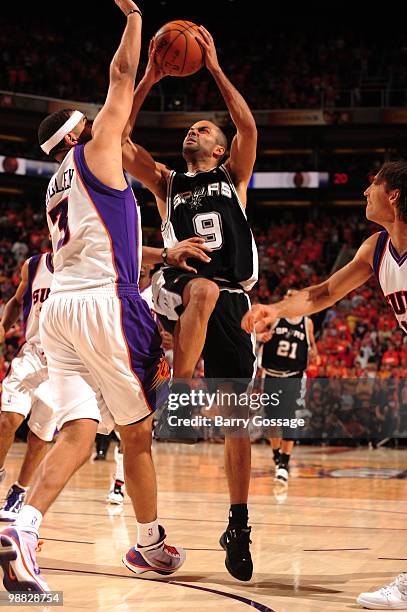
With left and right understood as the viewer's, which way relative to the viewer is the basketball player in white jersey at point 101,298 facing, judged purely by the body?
facing away from the viewer and to the right of the viewer

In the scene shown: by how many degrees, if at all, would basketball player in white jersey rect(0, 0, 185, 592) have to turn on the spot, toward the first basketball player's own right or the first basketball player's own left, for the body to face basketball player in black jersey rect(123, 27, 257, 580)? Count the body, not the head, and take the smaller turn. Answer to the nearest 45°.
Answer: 0° — they already face them

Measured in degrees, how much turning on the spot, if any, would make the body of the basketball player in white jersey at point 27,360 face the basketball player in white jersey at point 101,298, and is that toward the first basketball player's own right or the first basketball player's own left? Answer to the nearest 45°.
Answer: approximately 45° to the first basketball player's own right

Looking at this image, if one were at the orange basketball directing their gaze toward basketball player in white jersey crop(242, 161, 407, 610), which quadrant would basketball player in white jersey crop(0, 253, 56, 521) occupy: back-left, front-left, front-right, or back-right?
back-left

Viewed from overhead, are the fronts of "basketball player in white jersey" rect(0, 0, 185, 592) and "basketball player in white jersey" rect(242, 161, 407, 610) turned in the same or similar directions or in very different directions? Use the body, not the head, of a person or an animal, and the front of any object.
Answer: very different directions

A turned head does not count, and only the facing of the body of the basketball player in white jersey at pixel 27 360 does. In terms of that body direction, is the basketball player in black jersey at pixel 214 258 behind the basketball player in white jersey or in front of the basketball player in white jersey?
in front

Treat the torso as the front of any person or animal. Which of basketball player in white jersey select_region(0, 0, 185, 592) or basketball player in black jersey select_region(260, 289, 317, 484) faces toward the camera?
the basketball player in black jersey

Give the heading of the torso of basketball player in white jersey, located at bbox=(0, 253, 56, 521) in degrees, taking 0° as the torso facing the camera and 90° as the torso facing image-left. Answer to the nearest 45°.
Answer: approximately 315°

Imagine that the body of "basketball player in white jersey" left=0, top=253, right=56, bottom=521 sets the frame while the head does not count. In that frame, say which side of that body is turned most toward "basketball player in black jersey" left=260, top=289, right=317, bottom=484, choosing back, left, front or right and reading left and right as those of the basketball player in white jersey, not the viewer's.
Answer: left

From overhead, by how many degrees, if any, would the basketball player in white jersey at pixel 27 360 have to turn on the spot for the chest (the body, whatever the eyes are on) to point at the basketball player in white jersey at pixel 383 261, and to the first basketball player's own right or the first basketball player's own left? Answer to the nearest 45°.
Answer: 0° — they already face them

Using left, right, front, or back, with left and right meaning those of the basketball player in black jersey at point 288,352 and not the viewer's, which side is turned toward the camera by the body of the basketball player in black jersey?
front

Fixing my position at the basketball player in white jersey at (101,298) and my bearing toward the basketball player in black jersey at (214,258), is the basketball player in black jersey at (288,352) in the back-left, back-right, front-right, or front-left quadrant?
front-left

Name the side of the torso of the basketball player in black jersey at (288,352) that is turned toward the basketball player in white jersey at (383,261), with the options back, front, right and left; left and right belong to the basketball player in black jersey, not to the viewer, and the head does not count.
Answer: front

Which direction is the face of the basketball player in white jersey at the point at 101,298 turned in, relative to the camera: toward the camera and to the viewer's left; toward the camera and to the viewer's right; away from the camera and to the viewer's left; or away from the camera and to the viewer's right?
away from the camera and to the viewer's right

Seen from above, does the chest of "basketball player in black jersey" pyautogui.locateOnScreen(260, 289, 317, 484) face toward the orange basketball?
yes

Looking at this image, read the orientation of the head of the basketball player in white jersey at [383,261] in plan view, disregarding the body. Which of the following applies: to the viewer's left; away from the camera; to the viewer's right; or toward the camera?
to the viewer's left

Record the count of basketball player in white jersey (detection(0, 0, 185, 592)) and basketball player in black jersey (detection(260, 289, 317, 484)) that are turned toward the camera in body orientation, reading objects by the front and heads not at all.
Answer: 1

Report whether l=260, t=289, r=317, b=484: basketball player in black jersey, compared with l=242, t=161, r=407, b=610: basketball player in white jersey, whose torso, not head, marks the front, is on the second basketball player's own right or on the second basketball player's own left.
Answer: on the second basketball player's own right

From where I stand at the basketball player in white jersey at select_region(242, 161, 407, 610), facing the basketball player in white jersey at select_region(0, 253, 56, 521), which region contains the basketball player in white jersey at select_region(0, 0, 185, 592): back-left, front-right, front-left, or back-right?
front-left
